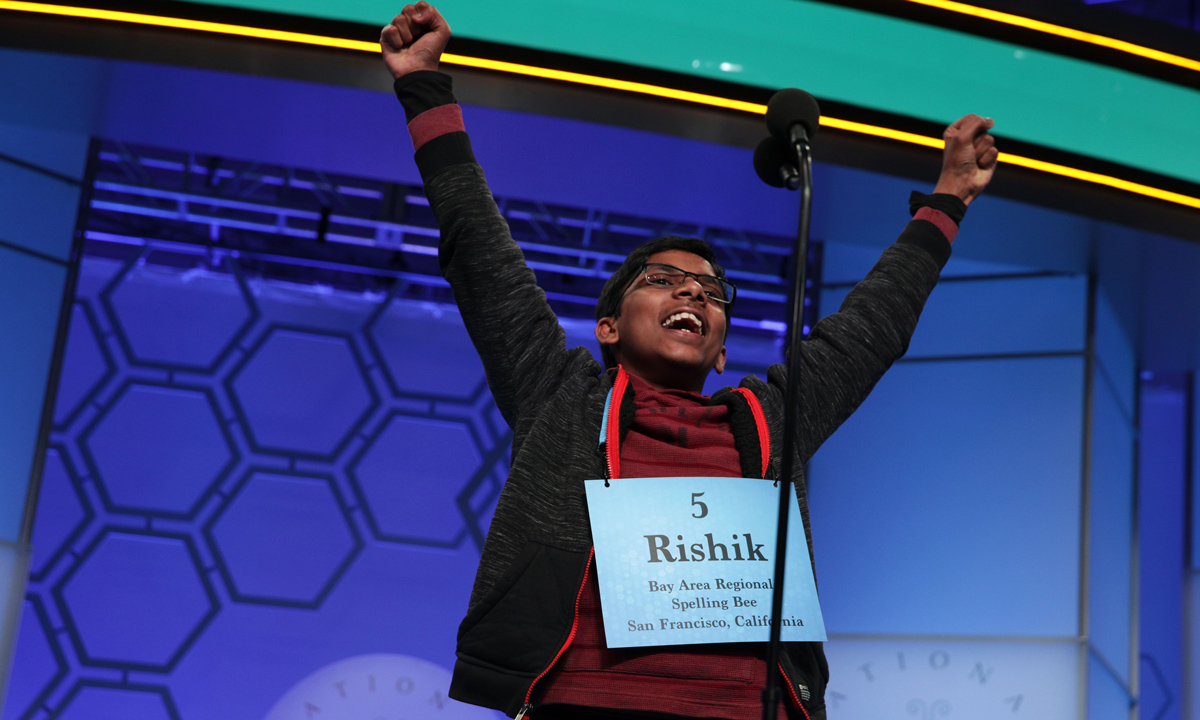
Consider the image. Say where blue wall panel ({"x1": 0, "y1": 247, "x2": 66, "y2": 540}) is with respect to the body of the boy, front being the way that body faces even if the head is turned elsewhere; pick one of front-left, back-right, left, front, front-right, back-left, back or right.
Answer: back

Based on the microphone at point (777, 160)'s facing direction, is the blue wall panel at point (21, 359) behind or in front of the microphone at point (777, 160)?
in front

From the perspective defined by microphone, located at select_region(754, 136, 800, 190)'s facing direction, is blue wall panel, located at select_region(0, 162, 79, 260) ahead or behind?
ahead

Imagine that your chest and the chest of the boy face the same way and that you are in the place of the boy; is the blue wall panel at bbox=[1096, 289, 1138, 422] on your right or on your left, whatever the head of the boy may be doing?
on your left

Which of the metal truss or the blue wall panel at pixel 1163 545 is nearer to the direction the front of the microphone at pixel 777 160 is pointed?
the metal truss

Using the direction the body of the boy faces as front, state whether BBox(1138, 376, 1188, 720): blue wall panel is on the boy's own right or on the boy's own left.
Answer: on the boy's own left

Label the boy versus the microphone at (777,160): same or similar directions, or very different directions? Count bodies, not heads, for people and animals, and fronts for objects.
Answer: very different directions

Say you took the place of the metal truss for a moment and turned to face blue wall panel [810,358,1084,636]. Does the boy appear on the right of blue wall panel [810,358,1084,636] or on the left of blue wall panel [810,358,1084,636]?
right

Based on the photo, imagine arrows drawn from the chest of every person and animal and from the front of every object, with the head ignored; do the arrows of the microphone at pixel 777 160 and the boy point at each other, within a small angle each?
yes

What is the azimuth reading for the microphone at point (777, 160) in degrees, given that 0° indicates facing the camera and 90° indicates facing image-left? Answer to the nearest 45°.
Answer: approximately 135°

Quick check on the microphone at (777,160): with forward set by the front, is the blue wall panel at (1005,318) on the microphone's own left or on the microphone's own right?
on the microphone's own right

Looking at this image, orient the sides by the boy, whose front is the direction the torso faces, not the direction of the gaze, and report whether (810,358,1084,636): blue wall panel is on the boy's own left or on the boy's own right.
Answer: on the boy's own left

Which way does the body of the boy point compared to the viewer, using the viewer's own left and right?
facing the viewer and to the right of the viewer
